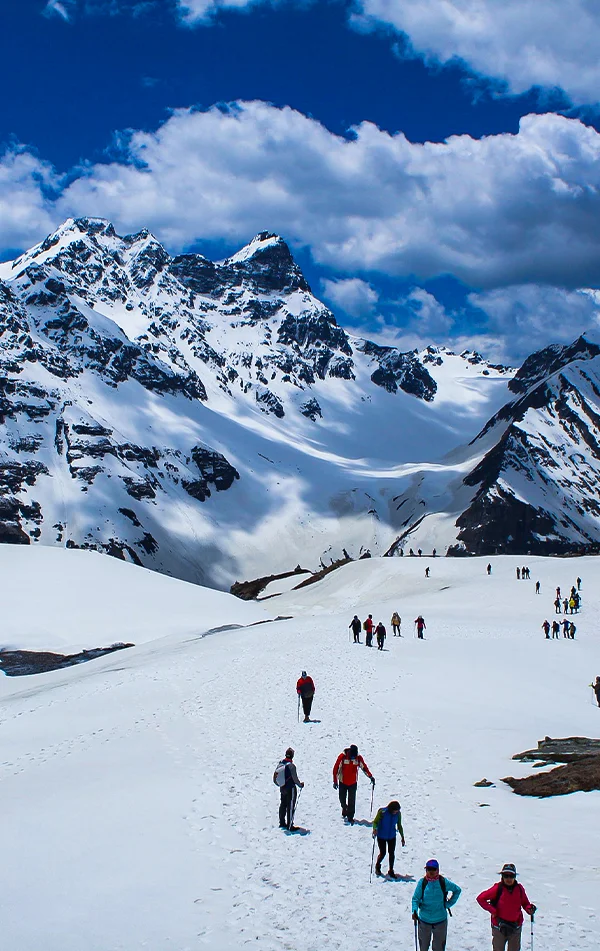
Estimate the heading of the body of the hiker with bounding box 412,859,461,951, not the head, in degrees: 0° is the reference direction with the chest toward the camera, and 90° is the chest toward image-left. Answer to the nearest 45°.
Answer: approximately 0°

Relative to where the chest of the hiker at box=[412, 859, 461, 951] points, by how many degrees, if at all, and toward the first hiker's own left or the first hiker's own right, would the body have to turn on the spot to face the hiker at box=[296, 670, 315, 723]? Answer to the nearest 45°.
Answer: approximately 180°

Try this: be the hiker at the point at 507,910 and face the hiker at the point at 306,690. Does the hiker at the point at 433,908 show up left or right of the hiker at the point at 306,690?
left

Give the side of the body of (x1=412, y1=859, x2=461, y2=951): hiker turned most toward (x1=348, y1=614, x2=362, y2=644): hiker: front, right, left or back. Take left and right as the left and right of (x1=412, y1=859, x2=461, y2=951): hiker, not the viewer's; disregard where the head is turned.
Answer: back
